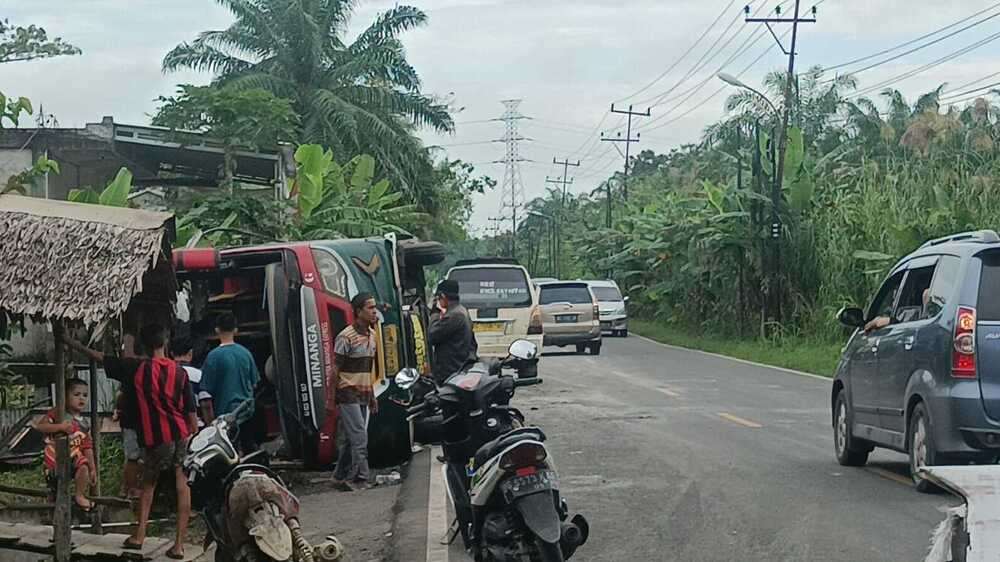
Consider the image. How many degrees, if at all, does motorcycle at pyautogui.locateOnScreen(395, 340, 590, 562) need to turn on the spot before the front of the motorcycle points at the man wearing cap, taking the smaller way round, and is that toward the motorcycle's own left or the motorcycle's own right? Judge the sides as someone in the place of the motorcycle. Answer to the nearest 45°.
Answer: approximately 45° to the motorcycle's own right

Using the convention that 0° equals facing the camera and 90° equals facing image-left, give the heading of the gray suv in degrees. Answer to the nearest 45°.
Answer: approximately 135°

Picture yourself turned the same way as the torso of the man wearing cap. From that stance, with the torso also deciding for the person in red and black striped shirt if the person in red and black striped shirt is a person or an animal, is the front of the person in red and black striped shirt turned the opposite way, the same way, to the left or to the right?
to the right

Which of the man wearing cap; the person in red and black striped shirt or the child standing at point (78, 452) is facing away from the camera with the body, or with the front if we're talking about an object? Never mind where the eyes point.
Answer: the person in red and black striped shirt

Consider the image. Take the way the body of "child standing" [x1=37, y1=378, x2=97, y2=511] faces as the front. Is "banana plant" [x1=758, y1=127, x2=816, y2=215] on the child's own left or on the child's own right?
on the child's own left

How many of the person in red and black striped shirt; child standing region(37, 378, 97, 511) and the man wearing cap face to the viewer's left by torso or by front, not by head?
1

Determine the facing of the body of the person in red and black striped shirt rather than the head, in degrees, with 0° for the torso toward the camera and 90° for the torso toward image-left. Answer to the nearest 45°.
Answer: approximately 180°

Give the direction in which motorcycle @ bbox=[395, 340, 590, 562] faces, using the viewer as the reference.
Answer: facing away from the viewer and to the left of the viewer

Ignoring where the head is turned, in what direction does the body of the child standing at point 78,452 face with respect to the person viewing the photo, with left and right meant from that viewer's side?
facing the viewer and to the right of the viewer

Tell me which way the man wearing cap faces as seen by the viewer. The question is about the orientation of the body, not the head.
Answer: to the viewer's left
